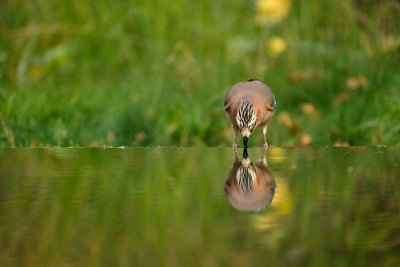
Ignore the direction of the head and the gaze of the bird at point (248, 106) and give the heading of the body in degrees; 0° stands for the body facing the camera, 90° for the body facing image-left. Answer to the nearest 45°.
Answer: approximately 0°

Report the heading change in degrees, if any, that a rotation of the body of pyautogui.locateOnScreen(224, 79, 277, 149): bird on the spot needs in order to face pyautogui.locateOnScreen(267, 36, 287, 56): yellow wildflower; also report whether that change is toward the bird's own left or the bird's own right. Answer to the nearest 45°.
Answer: approximately 180°
